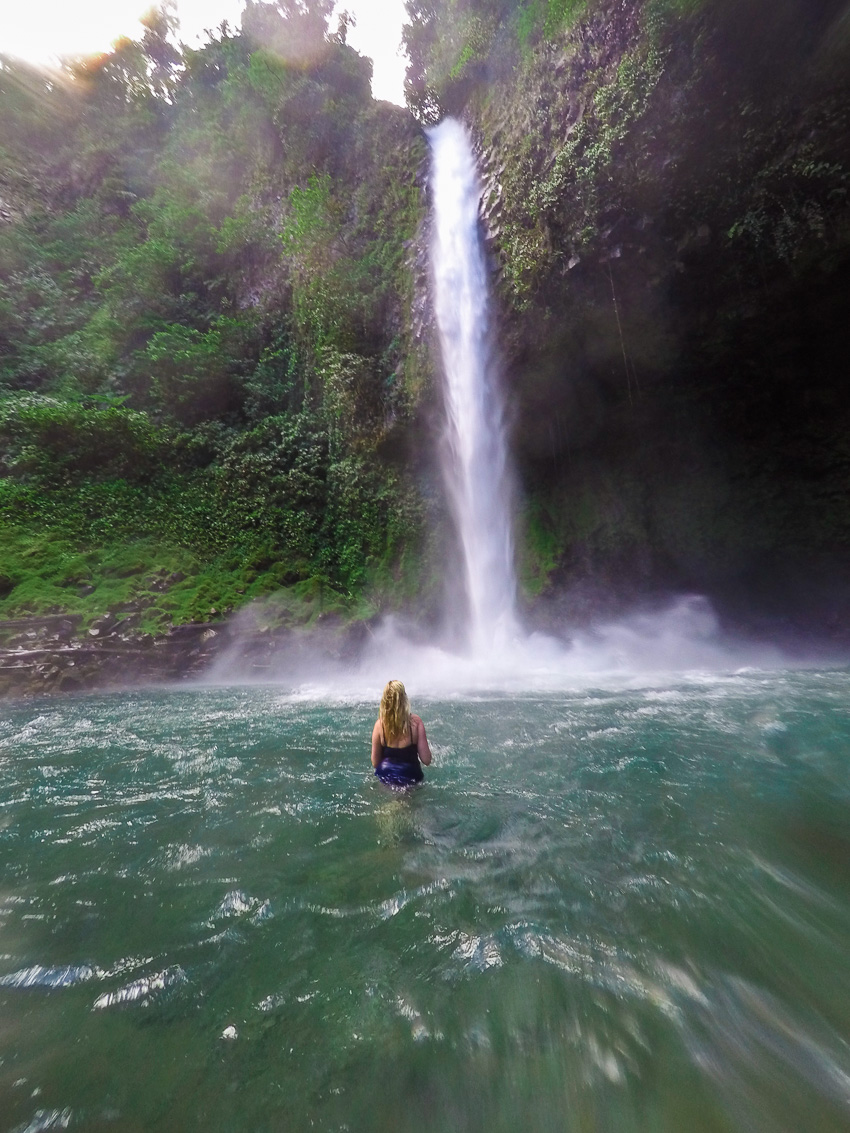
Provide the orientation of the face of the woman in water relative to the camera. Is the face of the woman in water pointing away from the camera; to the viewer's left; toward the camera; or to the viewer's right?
away from the camera

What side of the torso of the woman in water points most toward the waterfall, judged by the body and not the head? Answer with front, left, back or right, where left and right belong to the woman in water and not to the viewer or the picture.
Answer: front

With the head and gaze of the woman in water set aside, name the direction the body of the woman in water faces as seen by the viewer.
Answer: away from the camera
